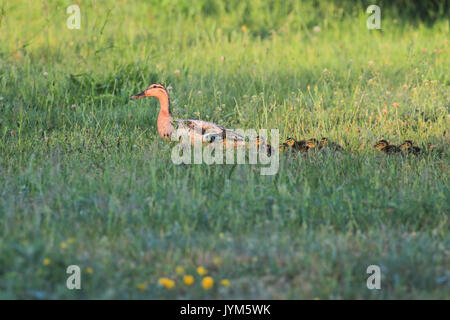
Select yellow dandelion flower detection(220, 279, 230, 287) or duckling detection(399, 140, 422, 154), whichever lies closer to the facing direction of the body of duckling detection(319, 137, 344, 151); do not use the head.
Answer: the yellow dandelion flower

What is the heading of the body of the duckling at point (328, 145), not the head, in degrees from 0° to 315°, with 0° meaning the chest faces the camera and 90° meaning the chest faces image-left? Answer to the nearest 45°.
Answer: approximately 90°

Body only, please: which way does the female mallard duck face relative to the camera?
to the viewer's left

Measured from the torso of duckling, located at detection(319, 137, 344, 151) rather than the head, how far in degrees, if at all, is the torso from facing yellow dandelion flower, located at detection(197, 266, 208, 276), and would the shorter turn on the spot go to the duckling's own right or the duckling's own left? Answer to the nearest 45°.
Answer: approximately 90° to the duckling's own left

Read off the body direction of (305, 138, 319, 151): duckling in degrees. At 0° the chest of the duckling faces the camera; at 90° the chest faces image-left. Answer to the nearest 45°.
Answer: approximately 90°

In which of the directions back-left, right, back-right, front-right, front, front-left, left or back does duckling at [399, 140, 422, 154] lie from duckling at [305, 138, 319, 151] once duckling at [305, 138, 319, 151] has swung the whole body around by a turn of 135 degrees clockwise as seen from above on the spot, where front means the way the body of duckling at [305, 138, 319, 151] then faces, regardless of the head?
front-right

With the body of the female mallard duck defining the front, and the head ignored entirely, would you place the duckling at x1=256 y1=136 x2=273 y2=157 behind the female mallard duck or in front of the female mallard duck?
behind

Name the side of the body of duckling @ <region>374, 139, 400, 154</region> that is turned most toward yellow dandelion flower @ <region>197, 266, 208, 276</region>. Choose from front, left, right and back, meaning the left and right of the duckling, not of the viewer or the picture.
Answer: left

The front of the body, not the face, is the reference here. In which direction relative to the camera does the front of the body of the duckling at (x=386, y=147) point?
to the viewer's left
